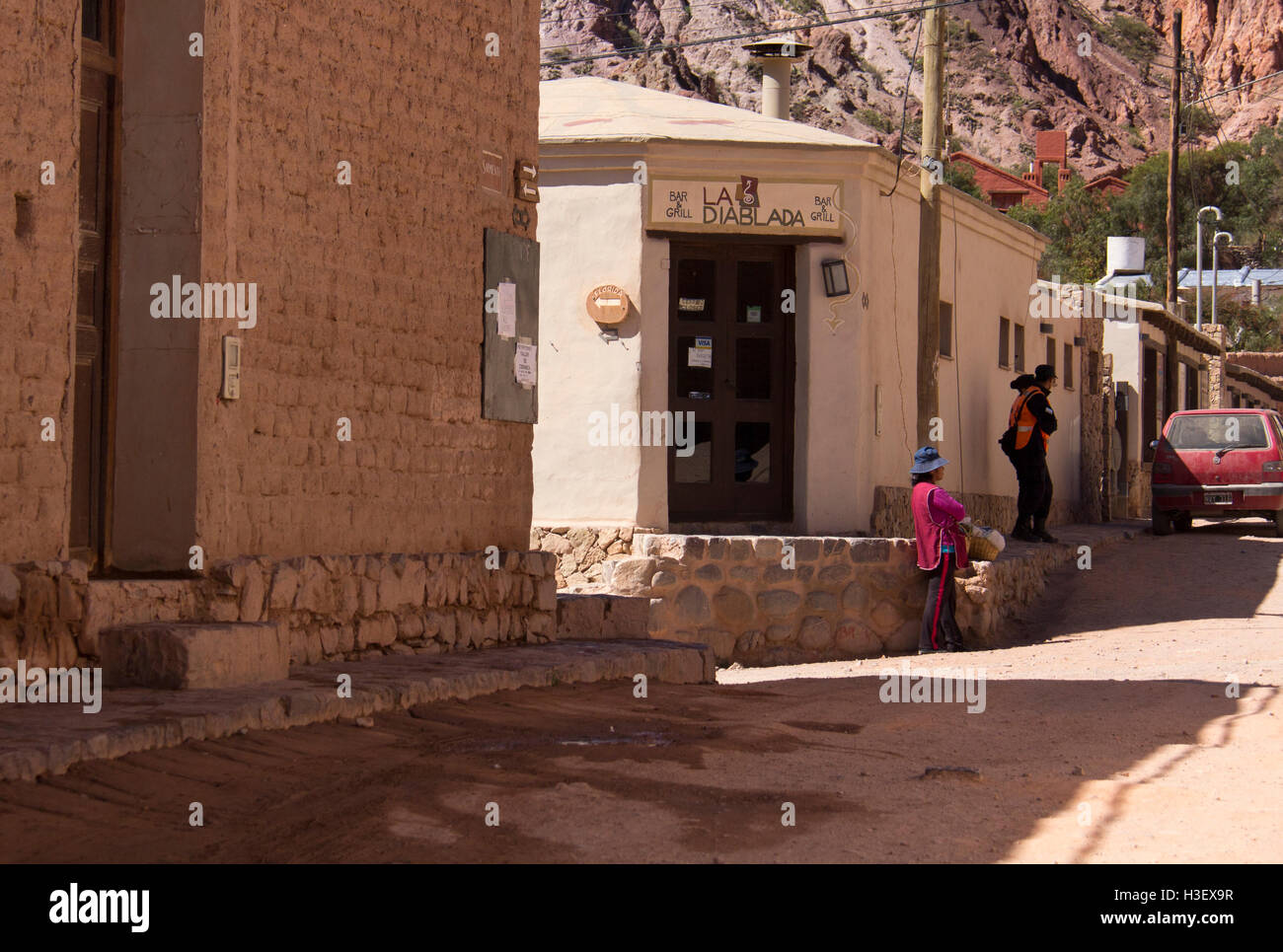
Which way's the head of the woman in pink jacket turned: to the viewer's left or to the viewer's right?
to the viewer's right

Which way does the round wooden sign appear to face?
toward the camera

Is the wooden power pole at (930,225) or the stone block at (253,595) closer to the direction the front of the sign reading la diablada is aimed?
the stone block

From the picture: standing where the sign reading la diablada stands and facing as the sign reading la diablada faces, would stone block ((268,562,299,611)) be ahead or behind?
ahead

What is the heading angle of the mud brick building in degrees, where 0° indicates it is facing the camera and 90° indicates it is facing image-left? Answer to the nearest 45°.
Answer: approximately 315°

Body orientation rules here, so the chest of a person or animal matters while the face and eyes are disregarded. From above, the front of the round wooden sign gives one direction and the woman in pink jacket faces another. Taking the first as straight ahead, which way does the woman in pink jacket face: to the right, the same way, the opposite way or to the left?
to the left

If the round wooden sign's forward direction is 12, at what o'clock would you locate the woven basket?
The woven basket is roughly at 9 o'clock from the round wooden sign.

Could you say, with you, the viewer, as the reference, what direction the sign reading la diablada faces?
facing the viewer

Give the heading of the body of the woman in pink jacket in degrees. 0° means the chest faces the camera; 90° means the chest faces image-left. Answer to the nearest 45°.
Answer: approximately 270°
